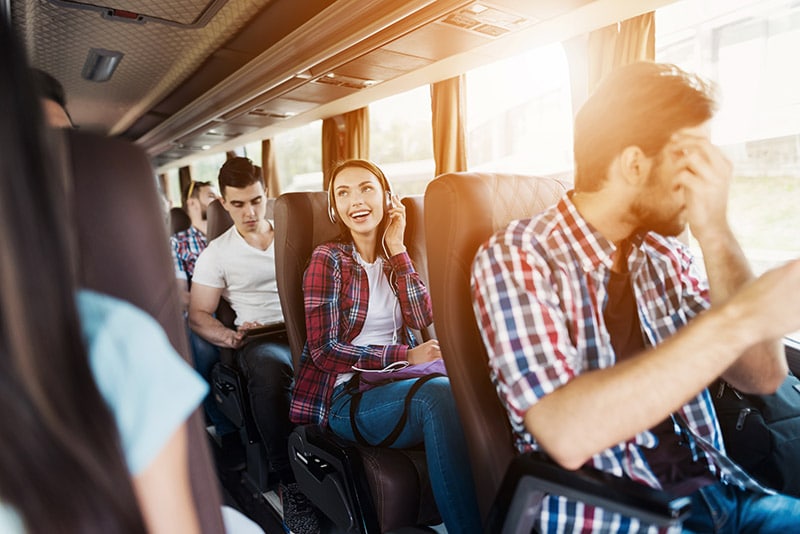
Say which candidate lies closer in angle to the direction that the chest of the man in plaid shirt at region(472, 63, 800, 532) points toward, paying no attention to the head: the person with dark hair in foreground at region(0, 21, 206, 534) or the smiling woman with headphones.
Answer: the person with dark hair in foreground

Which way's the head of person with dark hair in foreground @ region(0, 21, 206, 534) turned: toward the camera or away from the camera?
away from the camera

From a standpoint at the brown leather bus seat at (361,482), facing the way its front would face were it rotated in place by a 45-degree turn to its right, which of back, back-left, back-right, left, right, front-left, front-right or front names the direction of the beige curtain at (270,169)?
back

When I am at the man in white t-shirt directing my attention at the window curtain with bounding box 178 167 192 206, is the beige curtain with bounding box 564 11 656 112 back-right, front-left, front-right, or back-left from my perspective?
back-right

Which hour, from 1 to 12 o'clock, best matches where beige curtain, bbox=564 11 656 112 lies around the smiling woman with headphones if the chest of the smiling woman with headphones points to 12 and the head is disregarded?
The beige curtain is roughly at 9 o'clock from the smiling woman with headphones.

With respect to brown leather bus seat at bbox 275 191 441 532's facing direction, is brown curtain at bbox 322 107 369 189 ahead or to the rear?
to the rear

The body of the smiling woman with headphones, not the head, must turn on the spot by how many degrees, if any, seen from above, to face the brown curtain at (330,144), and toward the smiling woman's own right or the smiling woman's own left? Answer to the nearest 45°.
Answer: approximately 135° to the smiling woman's own left
